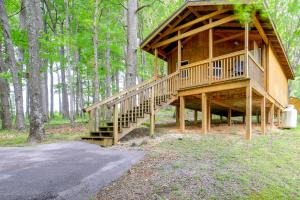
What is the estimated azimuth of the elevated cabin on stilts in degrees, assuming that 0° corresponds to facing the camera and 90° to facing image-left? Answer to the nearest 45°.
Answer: approximately 45°
